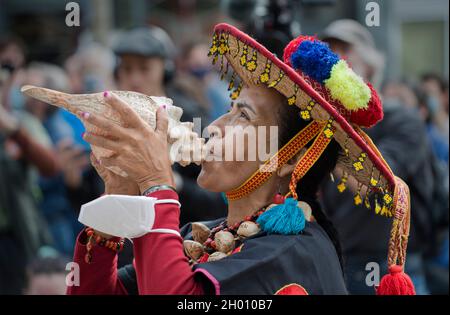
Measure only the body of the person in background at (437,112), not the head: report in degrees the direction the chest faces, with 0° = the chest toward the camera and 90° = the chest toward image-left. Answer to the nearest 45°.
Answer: approximately 45°

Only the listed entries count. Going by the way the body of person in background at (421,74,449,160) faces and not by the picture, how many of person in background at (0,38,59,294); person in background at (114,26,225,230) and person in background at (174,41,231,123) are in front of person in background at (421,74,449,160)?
3

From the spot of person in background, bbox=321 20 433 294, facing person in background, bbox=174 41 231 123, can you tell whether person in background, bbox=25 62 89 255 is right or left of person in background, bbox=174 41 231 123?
left

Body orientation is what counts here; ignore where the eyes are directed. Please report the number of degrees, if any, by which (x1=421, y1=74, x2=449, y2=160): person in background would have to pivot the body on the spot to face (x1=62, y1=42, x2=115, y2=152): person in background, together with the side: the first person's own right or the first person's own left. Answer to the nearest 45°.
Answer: approximately 45° to the first person's own right

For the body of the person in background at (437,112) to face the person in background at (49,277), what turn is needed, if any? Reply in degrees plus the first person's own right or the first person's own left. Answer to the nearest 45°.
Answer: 0° — they already face them
